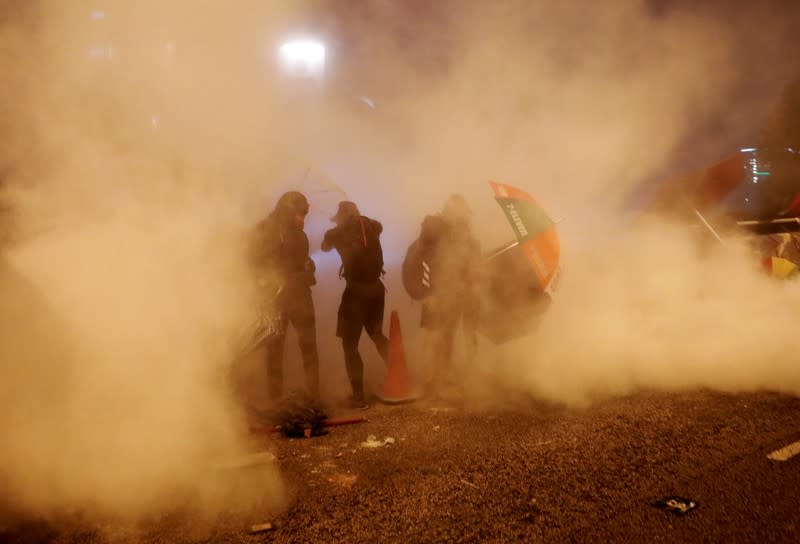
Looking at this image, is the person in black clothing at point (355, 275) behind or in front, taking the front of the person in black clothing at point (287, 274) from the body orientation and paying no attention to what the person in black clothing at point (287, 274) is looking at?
in front

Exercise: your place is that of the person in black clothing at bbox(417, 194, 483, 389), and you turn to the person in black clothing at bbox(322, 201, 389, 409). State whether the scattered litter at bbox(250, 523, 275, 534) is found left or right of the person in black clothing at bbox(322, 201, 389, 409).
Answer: left

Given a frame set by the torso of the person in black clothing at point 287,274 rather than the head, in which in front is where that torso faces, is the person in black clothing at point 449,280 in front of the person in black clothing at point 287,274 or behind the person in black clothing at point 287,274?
in front
